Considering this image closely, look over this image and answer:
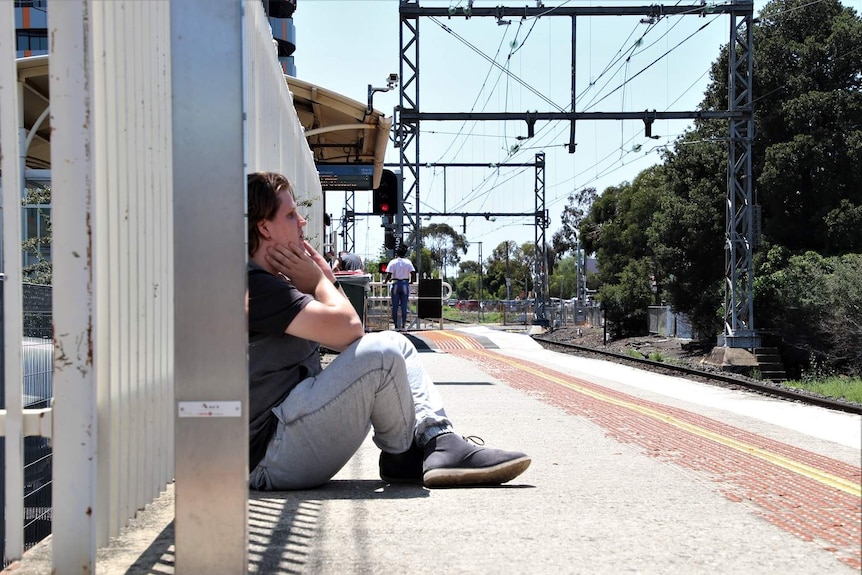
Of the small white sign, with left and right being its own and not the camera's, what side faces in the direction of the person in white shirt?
back

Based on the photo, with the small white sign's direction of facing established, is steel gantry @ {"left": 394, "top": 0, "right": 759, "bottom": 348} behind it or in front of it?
behind

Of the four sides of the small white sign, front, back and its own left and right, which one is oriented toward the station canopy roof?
back

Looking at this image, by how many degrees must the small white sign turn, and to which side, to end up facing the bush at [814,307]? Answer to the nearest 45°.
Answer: approximately 135° to its left

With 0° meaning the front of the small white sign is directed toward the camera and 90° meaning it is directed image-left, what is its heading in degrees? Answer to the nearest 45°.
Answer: approximately 0°

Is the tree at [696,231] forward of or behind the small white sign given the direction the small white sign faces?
behind

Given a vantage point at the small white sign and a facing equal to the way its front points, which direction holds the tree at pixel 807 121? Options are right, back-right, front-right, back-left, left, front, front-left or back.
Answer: back-left

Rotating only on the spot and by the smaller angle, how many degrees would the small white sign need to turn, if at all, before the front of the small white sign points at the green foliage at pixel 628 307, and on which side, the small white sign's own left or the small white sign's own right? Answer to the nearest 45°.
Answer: approximately 135° to the small white sign's own left
